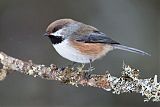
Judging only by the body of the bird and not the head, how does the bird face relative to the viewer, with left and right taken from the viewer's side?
facing to the left of the viewer
